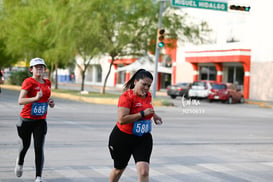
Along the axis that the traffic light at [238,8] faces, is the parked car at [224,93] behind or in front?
behind

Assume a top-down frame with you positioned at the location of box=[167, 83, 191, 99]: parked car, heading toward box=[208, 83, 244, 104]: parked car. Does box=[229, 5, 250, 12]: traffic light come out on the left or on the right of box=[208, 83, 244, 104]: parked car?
right
